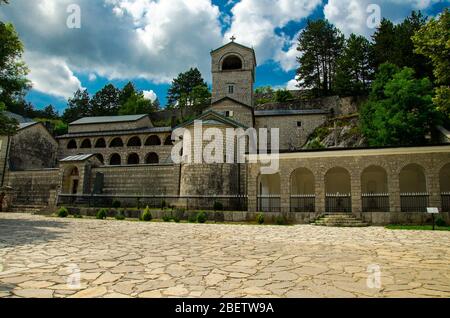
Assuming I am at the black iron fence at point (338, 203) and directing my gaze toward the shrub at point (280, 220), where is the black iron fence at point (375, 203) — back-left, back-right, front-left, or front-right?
back-left

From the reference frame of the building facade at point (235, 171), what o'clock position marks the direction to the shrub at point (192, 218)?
The shrub is roughly at 1 o'clock from the building facade.

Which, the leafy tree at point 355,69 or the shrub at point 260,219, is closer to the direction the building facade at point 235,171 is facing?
the shrub

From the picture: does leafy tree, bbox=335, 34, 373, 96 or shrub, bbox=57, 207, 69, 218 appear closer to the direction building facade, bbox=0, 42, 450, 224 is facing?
the shrub

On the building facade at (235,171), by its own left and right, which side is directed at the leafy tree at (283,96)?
back

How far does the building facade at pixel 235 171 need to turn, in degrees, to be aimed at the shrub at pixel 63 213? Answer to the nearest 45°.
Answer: approximately 90° to its right

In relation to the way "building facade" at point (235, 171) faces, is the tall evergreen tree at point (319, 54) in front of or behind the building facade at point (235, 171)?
behind

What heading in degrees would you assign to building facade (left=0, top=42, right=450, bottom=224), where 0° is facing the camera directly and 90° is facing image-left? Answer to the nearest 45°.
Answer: approximately 0°

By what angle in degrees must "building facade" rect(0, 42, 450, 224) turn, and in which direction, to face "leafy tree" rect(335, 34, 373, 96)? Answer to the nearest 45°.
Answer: approximately 135° to its left
